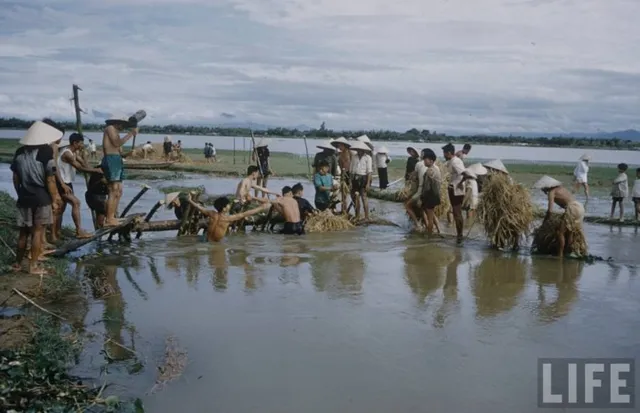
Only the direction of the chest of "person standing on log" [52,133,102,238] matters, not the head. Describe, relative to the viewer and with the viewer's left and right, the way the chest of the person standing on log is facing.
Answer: facing to the right of the viewer

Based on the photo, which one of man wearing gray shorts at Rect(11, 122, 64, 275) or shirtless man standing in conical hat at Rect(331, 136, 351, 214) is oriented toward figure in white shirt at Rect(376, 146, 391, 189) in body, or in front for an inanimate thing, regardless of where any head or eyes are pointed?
the man wearing gray shorts

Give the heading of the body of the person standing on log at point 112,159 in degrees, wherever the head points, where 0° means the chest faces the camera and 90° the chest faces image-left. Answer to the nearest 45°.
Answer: approximately 270°

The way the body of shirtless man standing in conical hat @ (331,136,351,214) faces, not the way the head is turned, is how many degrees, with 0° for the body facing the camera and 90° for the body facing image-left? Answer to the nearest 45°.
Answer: approximately 45°

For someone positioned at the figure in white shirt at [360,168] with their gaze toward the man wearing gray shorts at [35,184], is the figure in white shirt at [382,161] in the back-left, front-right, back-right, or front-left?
back-right

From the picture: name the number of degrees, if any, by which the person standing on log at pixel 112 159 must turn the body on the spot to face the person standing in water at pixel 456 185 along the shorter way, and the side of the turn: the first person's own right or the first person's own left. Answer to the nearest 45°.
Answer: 0° — they already face them

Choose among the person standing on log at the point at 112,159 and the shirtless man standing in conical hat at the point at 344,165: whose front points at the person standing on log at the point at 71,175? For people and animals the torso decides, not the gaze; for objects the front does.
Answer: the shirtless man standing in conical hat

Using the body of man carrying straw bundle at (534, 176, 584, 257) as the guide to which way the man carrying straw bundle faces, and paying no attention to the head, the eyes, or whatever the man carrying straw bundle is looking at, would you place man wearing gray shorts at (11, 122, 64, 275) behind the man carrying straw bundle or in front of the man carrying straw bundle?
in front

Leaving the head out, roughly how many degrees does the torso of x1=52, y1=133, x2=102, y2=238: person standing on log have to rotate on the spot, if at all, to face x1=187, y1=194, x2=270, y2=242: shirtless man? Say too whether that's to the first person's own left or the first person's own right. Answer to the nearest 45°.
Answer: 0° — they already face them

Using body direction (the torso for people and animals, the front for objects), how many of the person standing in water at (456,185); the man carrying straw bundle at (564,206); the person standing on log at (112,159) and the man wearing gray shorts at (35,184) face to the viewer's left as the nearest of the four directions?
2
